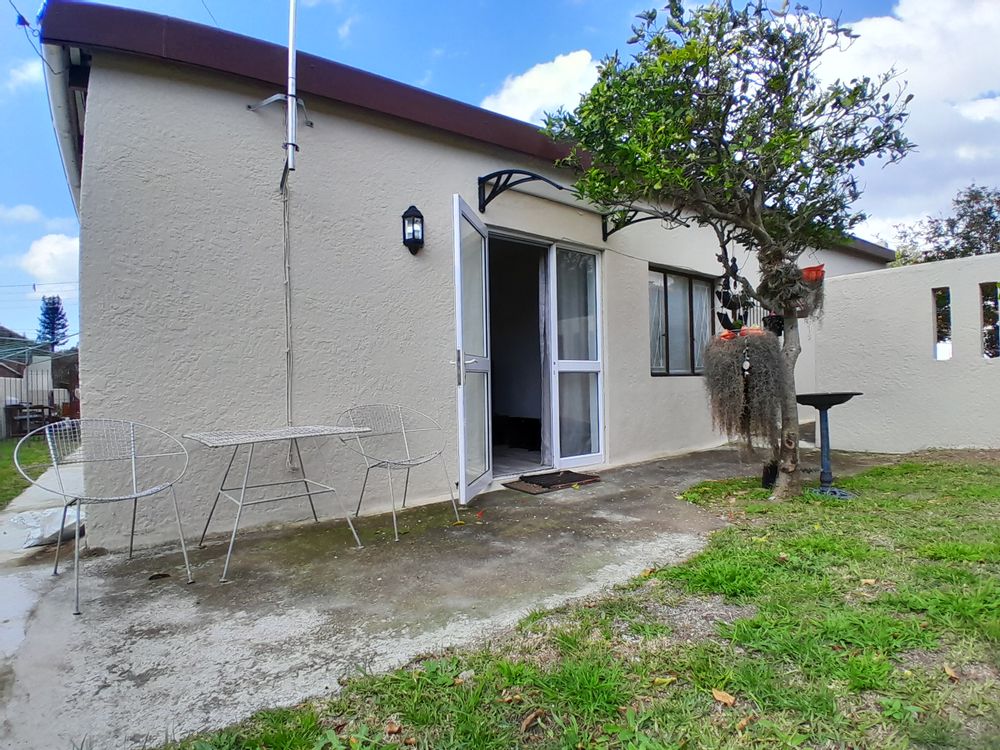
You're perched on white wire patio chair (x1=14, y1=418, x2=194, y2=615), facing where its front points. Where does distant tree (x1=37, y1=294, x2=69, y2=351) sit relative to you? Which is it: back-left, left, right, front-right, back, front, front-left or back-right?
back-left

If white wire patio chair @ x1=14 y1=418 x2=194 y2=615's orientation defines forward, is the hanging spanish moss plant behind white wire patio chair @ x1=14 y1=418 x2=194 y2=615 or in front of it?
in front

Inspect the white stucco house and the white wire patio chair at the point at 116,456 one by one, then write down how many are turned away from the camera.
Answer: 0

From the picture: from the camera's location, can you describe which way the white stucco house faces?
facing the viewer and to the right of the viewer

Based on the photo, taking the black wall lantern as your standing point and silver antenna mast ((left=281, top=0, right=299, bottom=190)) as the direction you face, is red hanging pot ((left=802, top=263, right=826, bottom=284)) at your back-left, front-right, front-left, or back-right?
back-left

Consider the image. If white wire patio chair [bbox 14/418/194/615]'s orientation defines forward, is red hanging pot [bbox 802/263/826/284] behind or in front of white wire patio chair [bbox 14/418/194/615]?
in front

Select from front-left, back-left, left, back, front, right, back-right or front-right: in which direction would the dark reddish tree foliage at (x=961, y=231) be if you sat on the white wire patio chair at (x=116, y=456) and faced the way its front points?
front-left

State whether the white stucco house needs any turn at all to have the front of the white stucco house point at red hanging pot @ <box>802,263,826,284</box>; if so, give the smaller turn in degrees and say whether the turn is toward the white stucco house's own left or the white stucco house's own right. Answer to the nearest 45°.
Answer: approximately 45° to the white stucco house's own left
